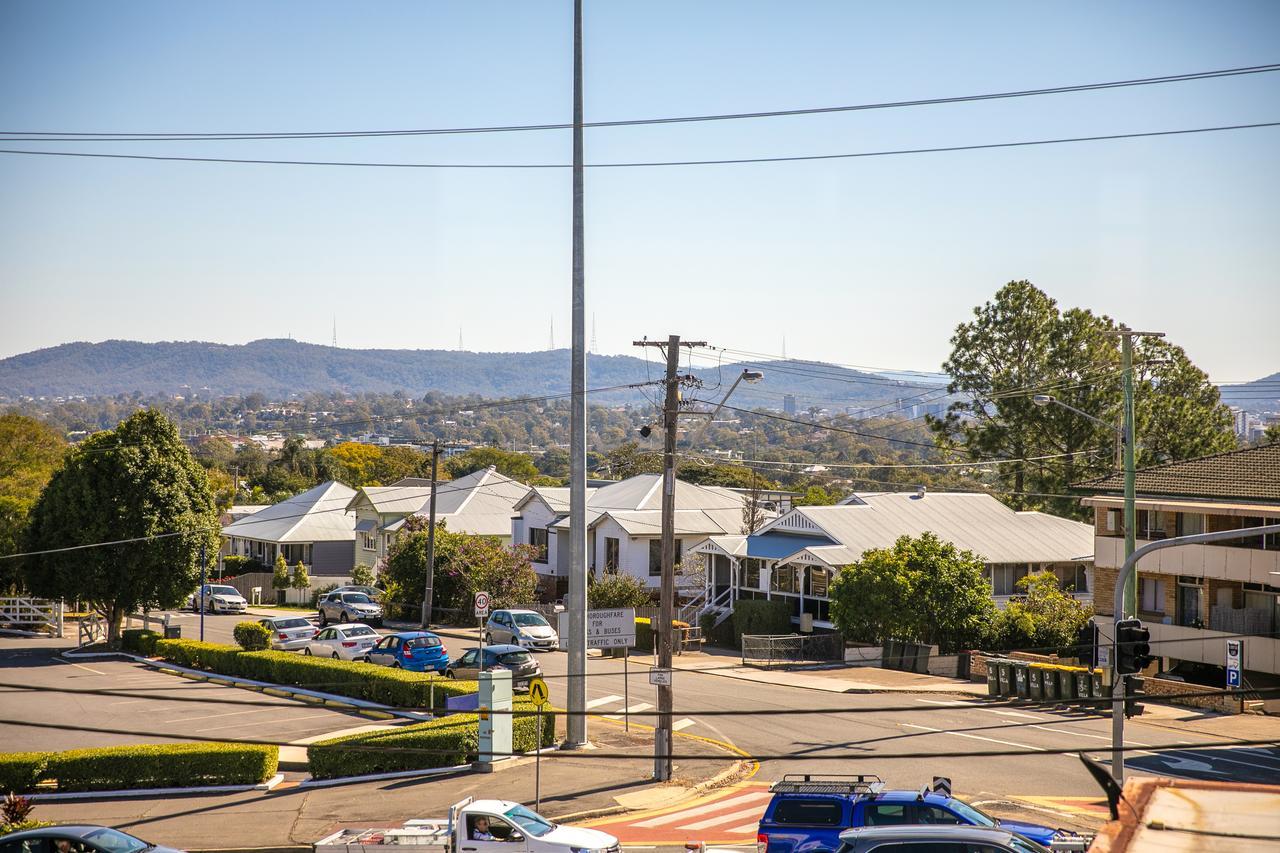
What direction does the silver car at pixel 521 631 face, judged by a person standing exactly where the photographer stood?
facing the viewer and to the right of the viewer

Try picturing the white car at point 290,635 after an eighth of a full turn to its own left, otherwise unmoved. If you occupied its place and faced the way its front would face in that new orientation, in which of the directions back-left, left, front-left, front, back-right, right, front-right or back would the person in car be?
left

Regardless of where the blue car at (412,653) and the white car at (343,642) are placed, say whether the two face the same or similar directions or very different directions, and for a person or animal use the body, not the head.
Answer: same or similar directions

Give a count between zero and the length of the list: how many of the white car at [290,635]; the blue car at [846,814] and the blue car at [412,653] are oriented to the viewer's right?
1

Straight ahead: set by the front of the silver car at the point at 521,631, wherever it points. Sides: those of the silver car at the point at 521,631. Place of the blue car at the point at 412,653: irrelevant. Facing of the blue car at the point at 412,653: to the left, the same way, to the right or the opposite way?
the opposite way

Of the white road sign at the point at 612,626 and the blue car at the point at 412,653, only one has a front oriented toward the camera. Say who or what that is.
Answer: the white road sign

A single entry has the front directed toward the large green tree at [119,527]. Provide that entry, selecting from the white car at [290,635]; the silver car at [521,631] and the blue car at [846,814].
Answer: the white car at [290,635]

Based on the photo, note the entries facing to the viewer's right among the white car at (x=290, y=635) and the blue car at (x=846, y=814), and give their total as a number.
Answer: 1

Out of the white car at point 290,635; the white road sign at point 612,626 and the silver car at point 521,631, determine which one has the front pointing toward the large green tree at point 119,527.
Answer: the white car at point 290,635

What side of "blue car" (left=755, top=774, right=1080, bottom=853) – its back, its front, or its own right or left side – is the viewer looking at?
right

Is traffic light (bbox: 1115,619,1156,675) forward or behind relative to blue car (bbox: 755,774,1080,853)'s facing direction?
forward

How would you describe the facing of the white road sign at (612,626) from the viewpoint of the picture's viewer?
facing the viewer

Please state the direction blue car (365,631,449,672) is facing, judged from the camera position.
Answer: facing away from the viewer and to the left of the viewer

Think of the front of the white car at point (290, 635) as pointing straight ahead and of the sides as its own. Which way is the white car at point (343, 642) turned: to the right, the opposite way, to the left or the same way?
the same way
